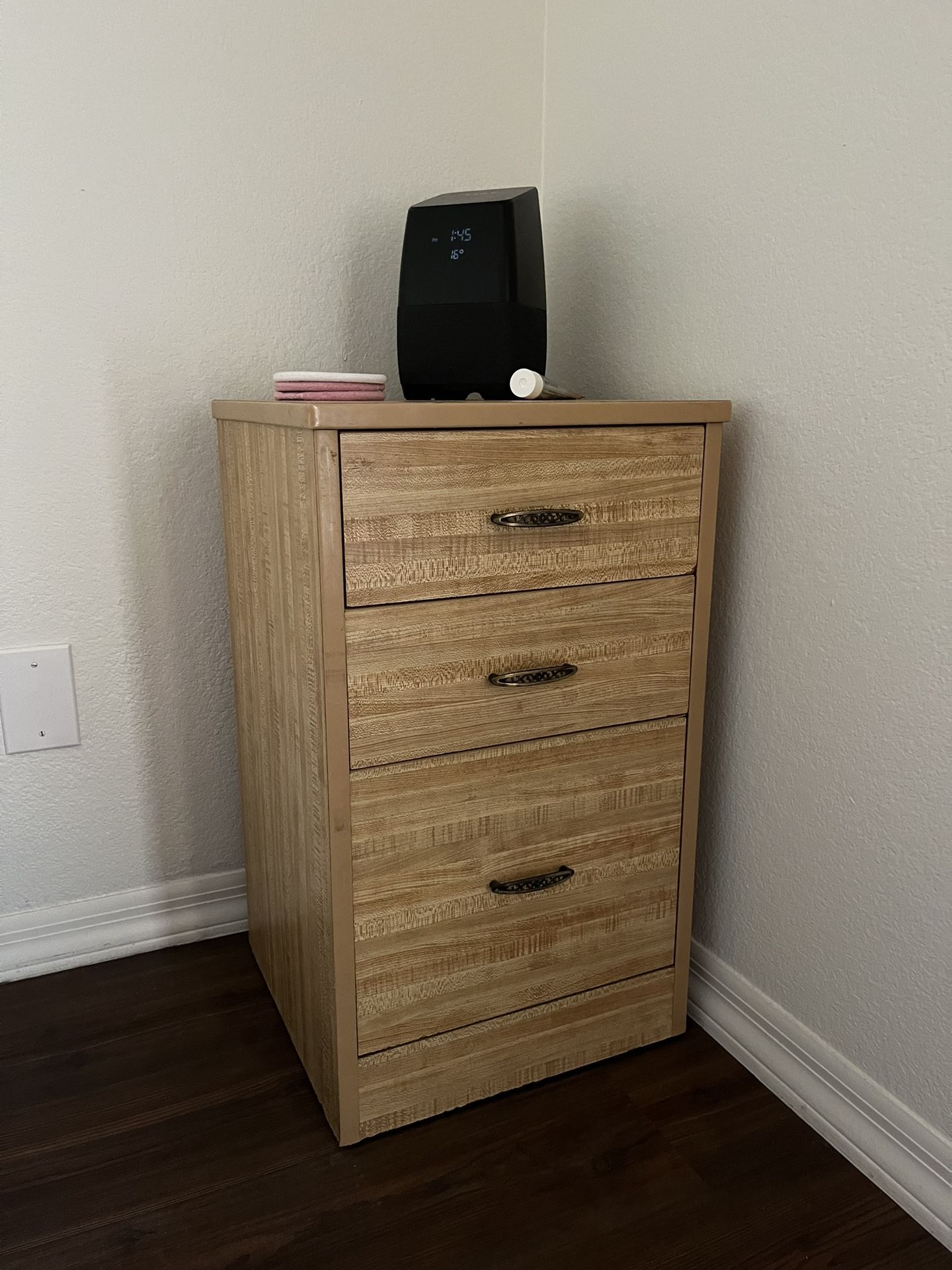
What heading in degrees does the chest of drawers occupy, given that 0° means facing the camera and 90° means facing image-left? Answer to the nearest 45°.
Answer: approximately 315°
